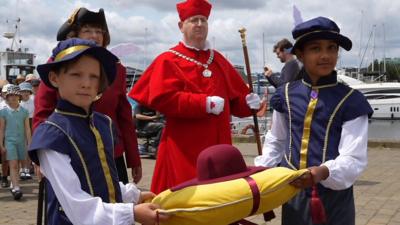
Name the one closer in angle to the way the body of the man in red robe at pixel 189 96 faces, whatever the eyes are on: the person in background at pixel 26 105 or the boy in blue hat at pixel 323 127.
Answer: the boy in blue hat

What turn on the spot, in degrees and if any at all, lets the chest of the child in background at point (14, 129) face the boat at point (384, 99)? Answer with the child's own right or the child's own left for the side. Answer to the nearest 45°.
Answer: approximately 135° to the child's own left
